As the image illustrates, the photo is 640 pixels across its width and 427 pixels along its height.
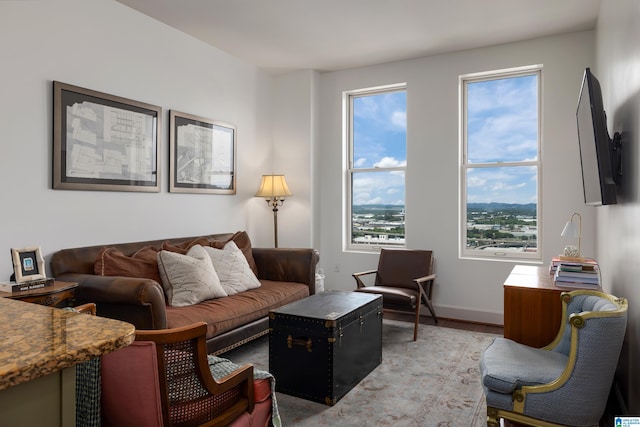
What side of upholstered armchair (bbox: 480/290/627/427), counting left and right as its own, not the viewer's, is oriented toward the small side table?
front

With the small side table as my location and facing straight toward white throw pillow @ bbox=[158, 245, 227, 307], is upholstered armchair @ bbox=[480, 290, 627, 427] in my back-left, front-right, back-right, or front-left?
front-right

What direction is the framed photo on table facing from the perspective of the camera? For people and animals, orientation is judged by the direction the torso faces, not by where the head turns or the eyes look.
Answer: toward the camera

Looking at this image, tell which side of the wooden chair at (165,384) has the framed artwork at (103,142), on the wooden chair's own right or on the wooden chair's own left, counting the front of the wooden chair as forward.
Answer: on the wooden chair's own left

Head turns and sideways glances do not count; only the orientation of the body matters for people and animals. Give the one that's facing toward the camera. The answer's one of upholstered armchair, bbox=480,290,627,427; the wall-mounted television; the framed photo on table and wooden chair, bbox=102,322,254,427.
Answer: the framed photo on table

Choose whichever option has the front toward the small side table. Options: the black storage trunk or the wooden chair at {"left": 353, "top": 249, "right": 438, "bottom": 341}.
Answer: the wooden chair

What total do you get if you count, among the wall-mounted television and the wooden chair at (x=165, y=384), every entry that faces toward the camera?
0

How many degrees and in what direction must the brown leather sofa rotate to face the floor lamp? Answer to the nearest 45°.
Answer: approximately 90° to its left

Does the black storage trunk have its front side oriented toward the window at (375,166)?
no

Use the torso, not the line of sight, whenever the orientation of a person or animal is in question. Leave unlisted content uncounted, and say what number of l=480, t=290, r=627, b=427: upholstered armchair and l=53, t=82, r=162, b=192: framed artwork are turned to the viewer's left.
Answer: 1

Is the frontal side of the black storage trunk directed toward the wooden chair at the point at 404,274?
no

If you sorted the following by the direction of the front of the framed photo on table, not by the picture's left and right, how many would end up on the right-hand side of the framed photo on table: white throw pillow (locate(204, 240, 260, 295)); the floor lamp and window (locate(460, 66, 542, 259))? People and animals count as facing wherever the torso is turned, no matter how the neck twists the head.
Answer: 0

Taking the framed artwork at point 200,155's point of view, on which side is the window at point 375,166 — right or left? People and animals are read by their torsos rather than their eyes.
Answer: on its left

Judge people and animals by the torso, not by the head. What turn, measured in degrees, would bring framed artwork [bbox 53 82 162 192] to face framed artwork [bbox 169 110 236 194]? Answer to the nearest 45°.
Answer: approximately 90° to its left

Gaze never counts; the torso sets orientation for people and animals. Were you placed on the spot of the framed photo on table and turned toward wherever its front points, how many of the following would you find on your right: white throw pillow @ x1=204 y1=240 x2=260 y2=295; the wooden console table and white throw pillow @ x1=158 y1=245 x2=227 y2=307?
0

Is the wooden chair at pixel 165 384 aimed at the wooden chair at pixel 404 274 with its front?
yes

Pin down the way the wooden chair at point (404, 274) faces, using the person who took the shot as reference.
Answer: facing the viewer and to the left of the viewer

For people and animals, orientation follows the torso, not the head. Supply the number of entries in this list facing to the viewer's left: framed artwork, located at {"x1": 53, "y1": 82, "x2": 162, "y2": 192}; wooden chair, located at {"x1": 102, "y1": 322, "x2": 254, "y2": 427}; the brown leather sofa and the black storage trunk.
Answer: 0

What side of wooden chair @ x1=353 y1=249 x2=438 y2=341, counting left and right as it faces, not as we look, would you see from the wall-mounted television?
left

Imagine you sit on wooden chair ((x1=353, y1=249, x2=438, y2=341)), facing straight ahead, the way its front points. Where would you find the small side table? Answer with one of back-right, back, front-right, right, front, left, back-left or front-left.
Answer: front
